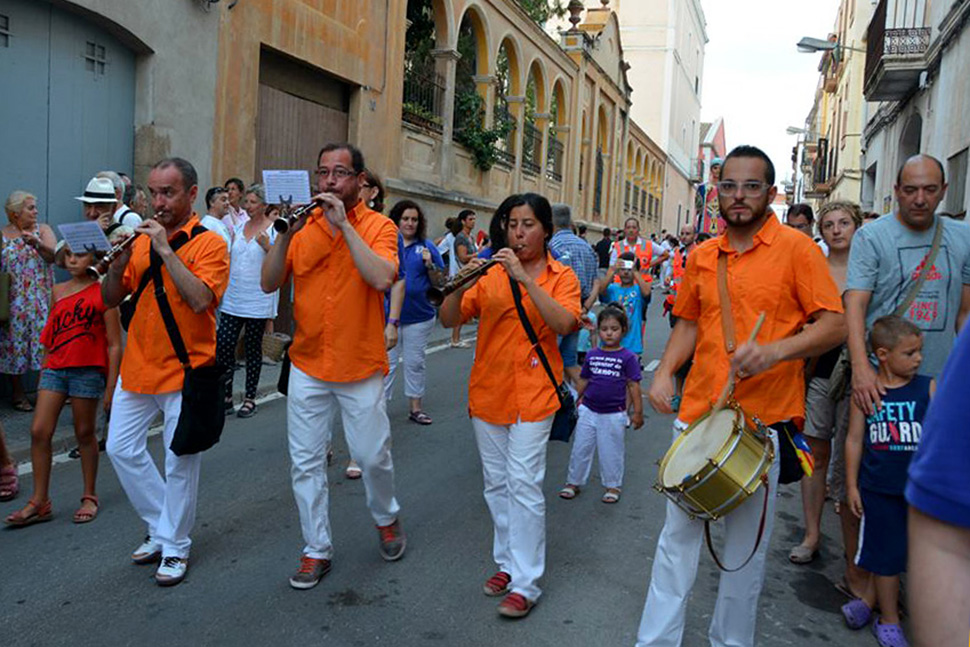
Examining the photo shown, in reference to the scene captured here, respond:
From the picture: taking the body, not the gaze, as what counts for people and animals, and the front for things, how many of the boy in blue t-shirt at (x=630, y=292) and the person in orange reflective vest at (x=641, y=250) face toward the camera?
2

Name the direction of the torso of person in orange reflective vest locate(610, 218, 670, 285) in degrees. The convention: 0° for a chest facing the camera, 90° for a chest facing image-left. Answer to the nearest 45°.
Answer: approximately 0°

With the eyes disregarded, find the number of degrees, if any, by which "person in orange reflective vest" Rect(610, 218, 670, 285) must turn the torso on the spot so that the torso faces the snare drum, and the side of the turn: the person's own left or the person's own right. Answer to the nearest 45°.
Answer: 0° — they already face it

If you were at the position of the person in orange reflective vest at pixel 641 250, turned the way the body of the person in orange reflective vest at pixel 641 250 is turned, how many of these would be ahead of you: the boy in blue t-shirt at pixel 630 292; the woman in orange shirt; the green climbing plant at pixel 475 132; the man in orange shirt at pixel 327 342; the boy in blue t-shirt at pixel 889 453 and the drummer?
5

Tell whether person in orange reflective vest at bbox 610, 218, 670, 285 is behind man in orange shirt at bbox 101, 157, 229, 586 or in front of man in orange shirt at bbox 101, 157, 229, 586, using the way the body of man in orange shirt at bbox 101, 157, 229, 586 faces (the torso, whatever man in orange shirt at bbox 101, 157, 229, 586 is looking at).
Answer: behind

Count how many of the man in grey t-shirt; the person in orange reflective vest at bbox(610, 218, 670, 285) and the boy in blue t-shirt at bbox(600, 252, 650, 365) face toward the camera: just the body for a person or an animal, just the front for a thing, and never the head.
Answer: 3

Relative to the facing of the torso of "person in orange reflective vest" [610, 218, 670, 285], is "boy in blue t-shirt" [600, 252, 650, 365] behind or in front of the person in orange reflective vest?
in front

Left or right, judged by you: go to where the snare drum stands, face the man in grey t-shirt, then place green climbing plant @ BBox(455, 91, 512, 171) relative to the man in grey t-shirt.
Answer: left

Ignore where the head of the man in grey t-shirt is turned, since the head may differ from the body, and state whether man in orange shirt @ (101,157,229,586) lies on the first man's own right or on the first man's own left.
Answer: on the first man's own right

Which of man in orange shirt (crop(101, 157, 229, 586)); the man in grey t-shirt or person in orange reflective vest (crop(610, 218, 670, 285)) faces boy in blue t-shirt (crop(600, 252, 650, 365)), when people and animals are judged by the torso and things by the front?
person in orange reflective vest (crop(610, 218, 670, 285))

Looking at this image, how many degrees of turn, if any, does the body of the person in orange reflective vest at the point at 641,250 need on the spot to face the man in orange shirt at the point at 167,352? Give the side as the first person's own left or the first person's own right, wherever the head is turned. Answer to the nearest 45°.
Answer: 0° — they already face them

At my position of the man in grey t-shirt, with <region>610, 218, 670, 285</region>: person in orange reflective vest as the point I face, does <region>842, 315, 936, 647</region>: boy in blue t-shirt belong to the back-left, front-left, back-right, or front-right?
back-left
